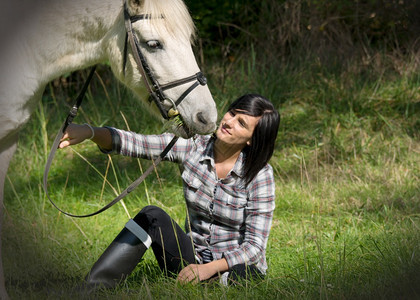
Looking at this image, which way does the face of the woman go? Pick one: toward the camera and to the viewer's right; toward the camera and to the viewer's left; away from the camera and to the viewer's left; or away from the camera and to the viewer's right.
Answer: toward the camera and to the viewer's left

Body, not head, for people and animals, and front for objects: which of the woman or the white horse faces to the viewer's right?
the white horse

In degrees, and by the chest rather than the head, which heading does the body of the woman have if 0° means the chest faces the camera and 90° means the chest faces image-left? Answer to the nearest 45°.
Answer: approximately 45°

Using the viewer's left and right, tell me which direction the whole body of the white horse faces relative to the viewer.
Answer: facing to the right of the viewer

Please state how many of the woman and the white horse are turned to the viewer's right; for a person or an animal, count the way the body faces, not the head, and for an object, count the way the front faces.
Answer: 1
